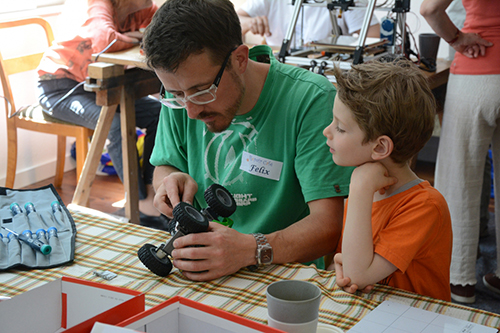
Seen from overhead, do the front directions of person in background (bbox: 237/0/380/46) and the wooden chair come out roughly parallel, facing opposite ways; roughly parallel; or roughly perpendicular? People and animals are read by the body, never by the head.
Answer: roughly perpendicular

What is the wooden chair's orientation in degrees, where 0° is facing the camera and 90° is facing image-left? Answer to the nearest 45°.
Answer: approximately 315°

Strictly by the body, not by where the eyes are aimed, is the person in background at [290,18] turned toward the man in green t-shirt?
yes

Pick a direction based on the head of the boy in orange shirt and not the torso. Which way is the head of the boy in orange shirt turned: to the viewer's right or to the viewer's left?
to the viewer's left

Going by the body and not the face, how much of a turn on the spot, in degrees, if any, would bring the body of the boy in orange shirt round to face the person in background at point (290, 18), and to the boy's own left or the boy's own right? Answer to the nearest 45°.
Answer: approximately 90° to the boy's own right

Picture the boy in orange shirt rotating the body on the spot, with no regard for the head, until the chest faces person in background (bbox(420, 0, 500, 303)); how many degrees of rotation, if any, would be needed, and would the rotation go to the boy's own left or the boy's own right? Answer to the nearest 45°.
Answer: approximately 90° to the boy's own right

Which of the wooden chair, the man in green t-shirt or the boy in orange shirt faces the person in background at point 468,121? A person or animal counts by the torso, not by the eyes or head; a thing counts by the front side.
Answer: the wooden chair

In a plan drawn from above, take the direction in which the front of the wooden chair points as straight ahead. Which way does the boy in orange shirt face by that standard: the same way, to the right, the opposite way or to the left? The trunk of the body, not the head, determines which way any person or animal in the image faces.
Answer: the opposite way

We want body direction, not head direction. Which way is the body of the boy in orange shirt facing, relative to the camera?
to the viewer's left
